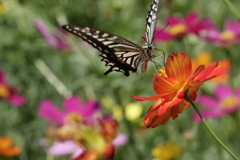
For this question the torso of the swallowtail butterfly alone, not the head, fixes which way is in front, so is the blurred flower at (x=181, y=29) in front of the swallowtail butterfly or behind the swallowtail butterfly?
in front

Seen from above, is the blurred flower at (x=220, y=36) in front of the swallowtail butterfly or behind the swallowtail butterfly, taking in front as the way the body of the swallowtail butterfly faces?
in front
